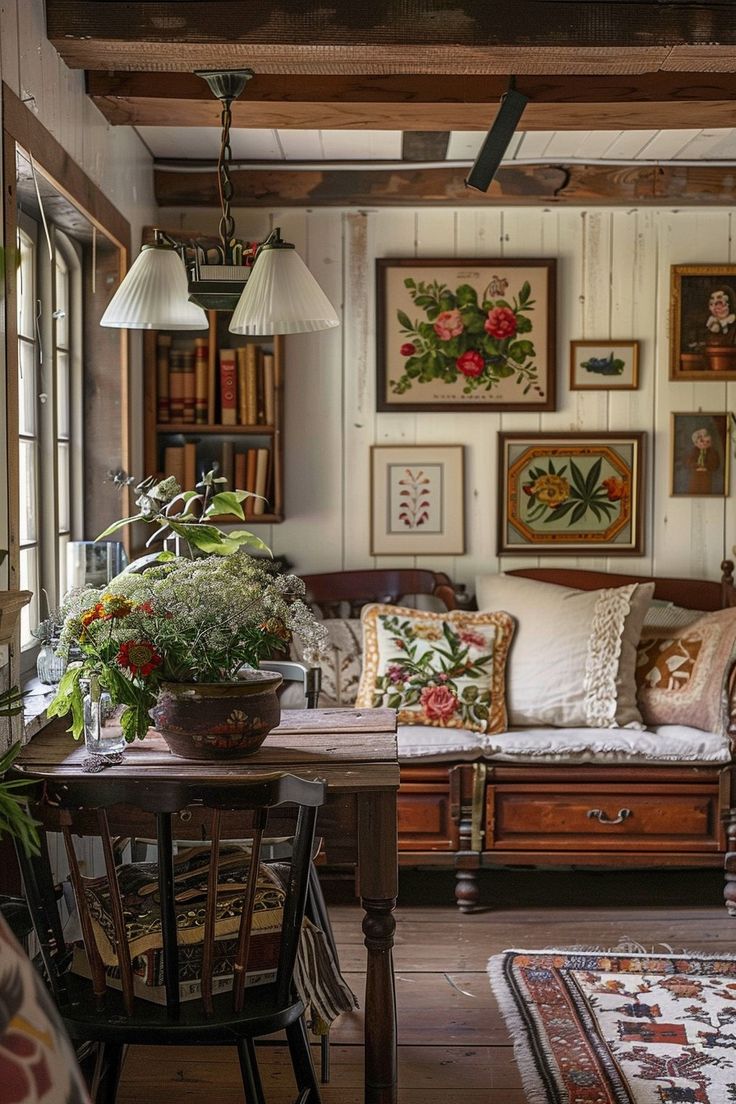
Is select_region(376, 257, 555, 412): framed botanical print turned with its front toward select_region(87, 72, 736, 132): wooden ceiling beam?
yes

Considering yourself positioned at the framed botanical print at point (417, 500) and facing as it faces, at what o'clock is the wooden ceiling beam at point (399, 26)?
The wooden ceiling beam is roughly at 12 o'clock from the framed botanical print.

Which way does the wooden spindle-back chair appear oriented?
away from the camera

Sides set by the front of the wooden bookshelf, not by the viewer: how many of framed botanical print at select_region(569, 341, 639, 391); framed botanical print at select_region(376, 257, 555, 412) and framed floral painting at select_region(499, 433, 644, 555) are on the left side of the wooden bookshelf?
3
